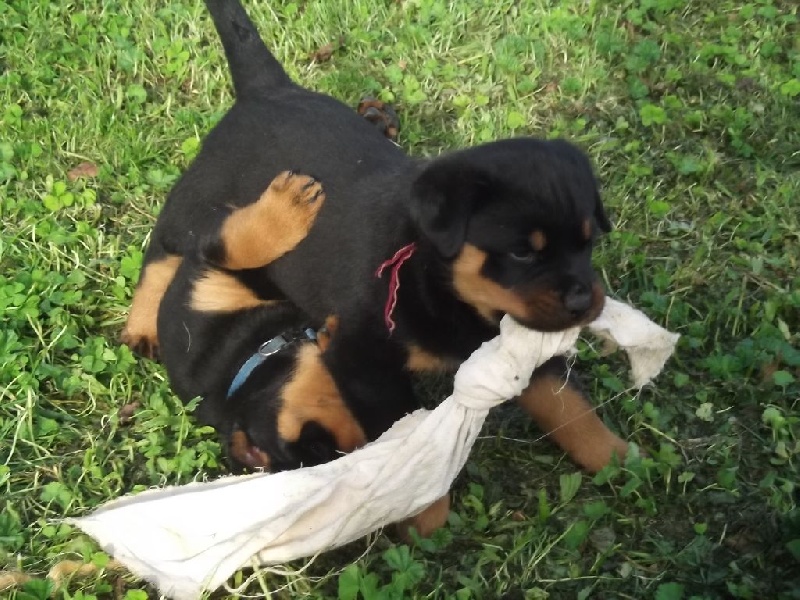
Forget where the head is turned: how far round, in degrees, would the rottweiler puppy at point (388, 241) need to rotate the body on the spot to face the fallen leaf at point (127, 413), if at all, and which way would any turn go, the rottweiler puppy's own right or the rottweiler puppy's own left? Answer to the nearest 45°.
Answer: approximately 135° to the rottweiler puppy's own right

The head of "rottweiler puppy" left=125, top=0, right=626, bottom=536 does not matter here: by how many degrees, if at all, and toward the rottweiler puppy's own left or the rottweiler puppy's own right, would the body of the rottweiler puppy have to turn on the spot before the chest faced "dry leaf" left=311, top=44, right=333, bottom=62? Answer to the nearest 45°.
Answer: approximately 135° to the rottweiler puppy's own left

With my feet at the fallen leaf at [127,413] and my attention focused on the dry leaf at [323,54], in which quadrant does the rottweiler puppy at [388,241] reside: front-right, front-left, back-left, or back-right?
front-right

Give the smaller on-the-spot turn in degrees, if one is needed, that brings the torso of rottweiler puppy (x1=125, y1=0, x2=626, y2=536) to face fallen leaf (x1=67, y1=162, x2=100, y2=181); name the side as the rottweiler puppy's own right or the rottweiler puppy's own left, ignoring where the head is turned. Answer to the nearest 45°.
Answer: approximately 180°

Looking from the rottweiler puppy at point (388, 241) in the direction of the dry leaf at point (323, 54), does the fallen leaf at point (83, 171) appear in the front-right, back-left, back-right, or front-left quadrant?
front-left

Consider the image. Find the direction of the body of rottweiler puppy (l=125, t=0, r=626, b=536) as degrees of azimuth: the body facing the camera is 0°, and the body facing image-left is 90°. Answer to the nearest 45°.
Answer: approximately 315°

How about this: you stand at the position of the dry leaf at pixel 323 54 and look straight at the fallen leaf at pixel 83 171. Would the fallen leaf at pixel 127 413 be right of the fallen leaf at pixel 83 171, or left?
left
